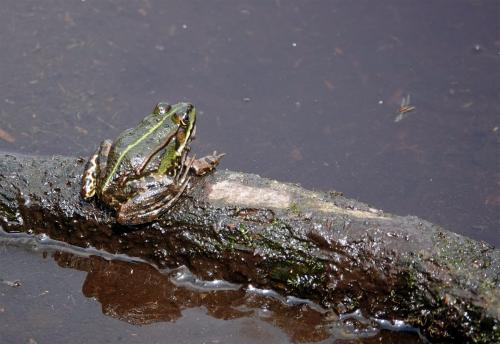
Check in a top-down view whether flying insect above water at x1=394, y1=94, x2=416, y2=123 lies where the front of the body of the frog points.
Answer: yes

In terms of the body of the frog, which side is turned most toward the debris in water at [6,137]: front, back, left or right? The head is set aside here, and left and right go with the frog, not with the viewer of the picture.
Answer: left

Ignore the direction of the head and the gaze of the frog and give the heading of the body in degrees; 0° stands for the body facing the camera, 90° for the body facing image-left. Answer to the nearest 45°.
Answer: approximately 225°
